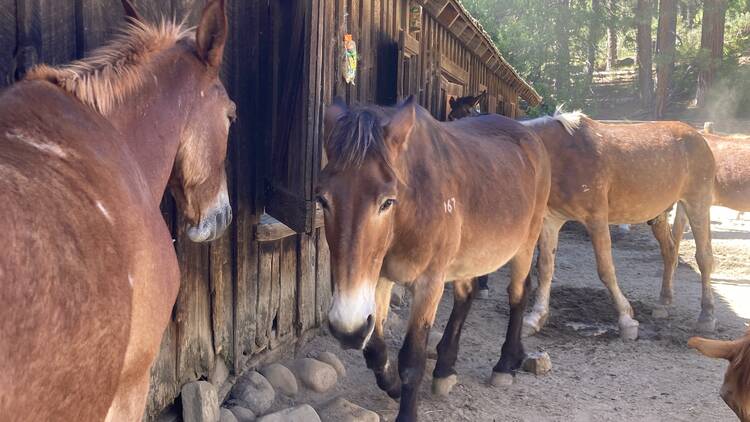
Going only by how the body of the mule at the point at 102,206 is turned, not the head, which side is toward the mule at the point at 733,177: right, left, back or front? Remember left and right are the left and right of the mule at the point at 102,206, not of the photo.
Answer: front

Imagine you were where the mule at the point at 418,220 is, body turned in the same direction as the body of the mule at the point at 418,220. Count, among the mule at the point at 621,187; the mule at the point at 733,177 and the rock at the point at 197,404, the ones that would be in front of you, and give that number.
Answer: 1

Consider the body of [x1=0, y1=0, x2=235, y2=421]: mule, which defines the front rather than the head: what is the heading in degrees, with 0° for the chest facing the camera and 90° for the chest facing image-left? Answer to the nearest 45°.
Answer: approximately 225°

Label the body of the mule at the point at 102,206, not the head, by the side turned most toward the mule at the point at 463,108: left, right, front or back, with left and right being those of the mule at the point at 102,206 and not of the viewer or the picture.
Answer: front

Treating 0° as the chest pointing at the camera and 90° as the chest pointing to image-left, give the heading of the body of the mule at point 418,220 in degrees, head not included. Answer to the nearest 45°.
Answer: approximately 45°

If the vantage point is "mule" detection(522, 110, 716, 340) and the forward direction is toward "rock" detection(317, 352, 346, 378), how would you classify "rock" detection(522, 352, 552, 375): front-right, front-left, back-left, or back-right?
front-left
